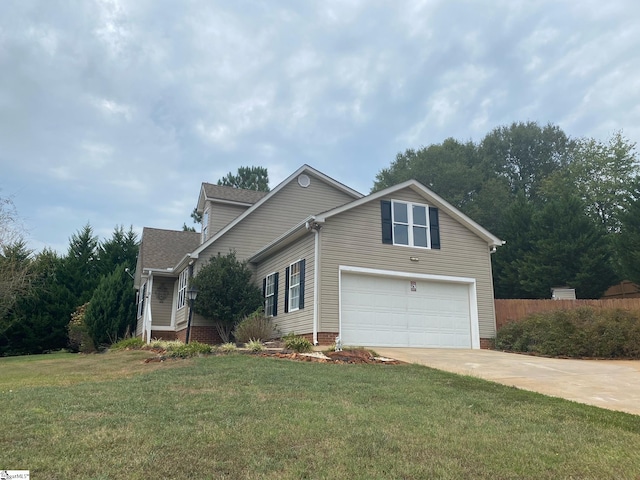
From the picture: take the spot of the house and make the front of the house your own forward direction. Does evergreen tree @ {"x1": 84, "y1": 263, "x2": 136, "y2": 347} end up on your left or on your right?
on your right

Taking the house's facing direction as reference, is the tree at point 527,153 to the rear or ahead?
to the rear

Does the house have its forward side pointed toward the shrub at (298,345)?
yes

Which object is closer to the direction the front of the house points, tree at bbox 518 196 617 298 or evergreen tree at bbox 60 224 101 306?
the evergreen tree

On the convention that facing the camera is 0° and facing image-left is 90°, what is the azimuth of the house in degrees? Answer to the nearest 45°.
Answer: approximately 45°

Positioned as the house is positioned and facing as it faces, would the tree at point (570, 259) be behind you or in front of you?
behind

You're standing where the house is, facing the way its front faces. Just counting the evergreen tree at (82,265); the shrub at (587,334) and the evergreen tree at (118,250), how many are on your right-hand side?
2

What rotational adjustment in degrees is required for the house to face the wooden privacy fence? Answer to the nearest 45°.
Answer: approximately 135° to its left

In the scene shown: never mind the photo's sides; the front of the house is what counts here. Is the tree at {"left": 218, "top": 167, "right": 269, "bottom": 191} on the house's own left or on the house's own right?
on the house's own right

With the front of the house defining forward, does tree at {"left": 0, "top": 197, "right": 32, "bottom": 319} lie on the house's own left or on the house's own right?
on the house's own right

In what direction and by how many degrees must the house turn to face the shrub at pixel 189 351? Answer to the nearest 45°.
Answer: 0° — it already faces it
